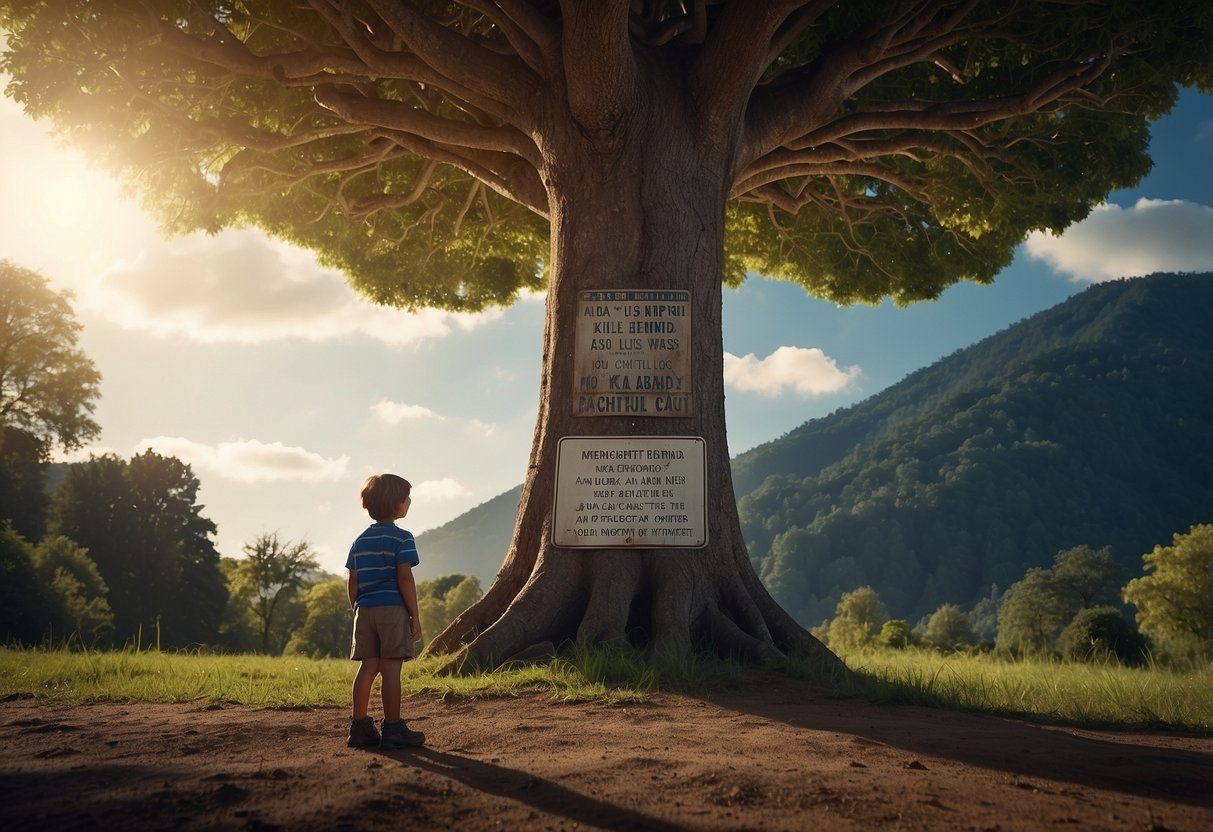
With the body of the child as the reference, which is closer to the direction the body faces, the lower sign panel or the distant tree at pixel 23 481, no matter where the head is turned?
the lower sign panel

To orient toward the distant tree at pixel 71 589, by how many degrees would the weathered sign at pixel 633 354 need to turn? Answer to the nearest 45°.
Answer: approximately 135° to its right

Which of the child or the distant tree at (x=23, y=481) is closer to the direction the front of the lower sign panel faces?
the child

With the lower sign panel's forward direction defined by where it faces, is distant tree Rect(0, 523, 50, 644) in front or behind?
behind

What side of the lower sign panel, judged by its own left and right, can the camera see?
front

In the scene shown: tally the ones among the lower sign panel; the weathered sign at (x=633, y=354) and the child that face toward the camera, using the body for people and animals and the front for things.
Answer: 2

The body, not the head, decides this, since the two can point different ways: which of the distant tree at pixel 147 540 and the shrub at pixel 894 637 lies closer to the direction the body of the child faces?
the shrub

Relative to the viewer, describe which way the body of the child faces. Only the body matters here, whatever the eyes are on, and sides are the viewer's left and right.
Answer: facing away from the viewer and to the right of the viewer

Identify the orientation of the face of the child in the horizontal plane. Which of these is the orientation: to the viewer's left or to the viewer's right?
to the viewer's right

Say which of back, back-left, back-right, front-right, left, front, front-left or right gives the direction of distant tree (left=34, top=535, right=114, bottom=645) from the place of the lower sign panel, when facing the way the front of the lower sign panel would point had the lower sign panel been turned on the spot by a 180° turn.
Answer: front-left
